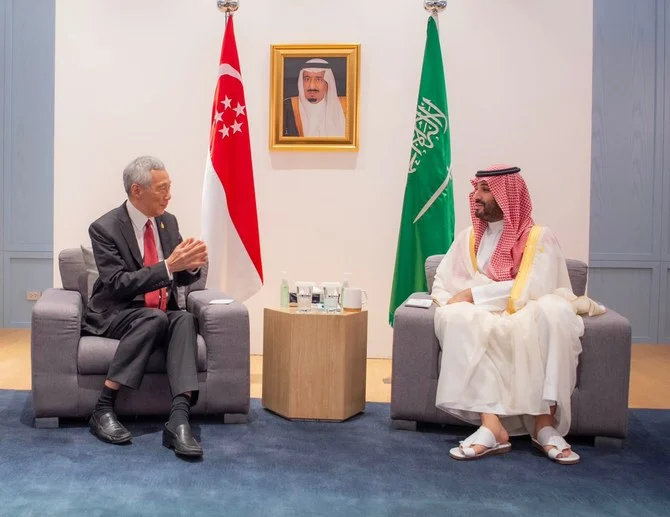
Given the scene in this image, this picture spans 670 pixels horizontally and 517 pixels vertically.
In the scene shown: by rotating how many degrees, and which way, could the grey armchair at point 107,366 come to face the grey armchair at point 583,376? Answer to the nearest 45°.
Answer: approximately 90° to its left

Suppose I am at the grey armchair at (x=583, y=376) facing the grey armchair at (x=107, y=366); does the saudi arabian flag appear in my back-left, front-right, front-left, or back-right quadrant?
front-right

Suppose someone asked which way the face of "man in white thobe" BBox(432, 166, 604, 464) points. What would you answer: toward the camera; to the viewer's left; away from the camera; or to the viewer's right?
to the viewer's left

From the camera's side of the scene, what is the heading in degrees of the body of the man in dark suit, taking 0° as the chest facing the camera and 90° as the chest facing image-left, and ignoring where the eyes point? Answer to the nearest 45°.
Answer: approximately 315°

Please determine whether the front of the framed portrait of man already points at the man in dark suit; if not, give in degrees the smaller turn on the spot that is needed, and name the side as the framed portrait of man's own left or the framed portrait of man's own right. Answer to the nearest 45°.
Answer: approximately 45° to the framed portrait of man's own right

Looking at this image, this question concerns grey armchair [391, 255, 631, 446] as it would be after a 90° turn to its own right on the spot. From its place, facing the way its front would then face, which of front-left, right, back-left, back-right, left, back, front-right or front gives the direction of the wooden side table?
front

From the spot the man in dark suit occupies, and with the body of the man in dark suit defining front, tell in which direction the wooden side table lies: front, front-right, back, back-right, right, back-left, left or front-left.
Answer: front-left

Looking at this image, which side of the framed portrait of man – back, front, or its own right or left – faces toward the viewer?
front

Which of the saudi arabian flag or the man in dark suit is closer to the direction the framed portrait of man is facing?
the man in dark suit

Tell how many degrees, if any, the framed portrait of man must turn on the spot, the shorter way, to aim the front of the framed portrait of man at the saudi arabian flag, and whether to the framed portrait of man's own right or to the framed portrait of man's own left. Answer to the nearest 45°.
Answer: approximately 45° to the framed portrait of man's own left

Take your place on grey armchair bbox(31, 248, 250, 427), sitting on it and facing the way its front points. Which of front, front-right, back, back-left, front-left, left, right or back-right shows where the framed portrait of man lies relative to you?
back-left

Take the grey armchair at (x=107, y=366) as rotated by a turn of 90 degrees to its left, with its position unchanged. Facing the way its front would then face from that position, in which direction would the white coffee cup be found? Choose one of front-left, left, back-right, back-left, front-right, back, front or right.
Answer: front
